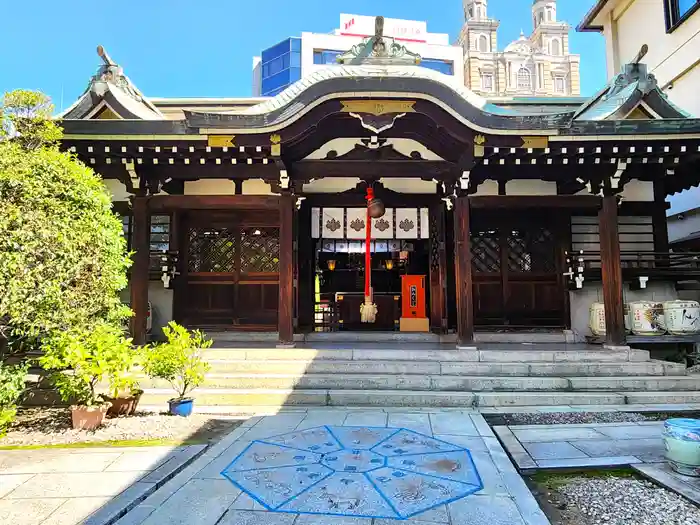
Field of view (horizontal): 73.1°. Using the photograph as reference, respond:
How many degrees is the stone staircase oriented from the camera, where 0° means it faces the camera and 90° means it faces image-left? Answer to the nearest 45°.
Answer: approximately 0°

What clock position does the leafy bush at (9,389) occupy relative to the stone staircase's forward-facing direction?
The leafy bush is roughly at 2 o'clock from the stone staircase.

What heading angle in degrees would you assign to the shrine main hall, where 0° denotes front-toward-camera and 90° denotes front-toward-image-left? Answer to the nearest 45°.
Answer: approximately 0°

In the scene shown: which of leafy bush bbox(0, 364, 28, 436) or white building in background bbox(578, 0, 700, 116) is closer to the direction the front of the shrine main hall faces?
the leafy bush

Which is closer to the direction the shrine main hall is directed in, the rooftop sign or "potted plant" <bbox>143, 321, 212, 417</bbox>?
the potted plant

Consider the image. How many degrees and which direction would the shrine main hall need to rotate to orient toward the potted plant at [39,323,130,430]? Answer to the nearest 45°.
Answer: approximately 45° to its right

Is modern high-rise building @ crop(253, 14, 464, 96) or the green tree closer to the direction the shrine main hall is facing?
the green tree

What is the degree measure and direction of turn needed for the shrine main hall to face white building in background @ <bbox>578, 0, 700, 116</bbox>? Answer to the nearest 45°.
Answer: approximately 135° to its left

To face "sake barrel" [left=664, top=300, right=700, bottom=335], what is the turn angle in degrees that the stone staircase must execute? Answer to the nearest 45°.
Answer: approximately 135° to its left

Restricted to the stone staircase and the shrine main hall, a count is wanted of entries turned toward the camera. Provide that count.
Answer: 2
